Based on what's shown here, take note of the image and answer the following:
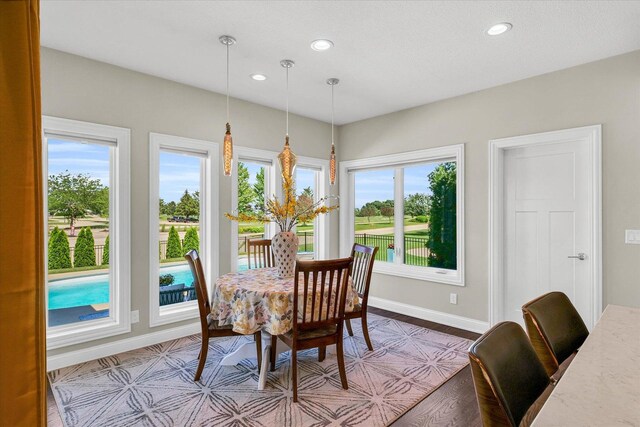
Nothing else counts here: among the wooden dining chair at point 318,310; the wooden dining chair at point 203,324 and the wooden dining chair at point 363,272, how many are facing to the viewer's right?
1

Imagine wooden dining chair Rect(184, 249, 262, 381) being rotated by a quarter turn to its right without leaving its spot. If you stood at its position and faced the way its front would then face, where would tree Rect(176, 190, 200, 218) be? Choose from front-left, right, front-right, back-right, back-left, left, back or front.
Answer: back

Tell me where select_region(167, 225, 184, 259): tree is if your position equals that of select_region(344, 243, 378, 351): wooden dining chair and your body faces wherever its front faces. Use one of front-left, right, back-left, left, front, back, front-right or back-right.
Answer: front-right

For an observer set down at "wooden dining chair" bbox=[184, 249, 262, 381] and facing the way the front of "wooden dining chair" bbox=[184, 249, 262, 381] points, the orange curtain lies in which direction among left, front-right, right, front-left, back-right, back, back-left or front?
right

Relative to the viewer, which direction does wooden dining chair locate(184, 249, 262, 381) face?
to the viewer's right

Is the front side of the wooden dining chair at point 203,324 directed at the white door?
yes

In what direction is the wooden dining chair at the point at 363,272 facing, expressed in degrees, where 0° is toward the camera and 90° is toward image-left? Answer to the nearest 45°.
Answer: approximately 45°

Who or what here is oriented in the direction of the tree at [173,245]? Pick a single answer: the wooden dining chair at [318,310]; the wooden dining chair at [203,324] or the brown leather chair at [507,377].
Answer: the wooden dining chair at [318,310]

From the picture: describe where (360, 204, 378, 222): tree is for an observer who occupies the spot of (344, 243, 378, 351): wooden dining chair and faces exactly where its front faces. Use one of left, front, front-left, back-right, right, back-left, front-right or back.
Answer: back-right

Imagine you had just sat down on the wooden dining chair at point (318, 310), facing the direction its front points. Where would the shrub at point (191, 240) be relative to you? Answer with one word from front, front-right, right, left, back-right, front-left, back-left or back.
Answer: front

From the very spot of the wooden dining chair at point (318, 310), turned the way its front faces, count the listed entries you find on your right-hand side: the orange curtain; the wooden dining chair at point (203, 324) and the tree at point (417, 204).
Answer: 1

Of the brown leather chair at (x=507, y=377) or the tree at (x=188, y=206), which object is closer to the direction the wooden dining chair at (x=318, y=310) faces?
the tree

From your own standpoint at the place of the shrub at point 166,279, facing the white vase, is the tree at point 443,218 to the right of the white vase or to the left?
left

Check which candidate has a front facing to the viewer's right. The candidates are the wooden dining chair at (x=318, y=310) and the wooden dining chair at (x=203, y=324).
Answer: the wooden dining chair at (x=203, y=324)

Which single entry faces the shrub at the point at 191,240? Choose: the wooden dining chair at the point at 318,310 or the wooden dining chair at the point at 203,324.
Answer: the wooden dining chair at the point at 318,310

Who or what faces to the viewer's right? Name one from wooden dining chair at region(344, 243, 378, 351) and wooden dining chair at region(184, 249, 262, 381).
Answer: wooden dining chair at region(184, 249, 262, 381)
